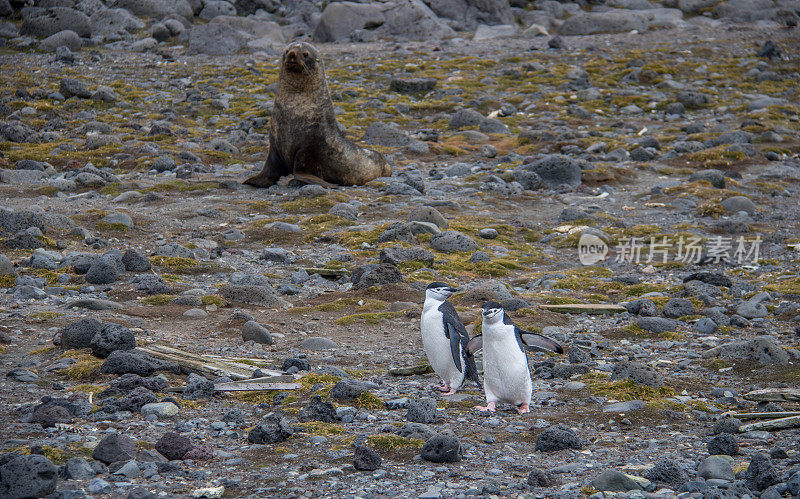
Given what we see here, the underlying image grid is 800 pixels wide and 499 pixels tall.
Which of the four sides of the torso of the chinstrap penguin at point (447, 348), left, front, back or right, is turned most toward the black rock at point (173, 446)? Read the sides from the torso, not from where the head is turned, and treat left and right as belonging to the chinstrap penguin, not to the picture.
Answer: front

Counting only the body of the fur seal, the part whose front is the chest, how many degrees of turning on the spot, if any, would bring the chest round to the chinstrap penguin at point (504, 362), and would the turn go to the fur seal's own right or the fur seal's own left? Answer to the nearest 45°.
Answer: approximately 45° to the fur seal's own left

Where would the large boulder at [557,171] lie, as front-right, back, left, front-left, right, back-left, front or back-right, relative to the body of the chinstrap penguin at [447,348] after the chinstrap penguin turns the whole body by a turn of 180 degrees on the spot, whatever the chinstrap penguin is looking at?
front-left

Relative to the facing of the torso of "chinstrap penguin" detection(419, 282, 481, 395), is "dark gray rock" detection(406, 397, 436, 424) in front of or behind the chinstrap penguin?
in front

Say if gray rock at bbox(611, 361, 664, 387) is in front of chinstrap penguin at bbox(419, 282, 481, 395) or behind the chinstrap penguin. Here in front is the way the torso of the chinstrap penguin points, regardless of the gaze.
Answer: behind

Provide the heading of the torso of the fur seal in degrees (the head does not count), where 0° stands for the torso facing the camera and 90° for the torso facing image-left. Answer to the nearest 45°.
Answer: approximately 45°

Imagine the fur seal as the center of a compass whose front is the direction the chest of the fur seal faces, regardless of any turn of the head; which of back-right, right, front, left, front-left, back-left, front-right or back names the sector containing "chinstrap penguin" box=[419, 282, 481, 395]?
front-left

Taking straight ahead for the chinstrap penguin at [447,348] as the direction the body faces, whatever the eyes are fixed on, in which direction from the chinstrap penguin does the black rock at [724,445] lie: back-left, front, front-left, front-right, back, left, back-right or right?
left

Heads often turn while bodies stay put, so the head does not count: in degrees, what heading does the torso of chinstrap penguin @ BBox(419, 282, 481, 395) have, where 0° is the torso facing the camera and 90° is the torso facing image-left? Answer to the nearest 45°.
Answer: approximately 45°

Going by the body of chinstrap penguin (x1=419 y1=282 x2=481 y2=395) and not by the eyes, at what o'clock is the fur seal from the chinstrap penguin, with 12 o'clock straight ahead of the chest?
The fur seal is roughly at 4 o'clock from the chinstrap penguin.

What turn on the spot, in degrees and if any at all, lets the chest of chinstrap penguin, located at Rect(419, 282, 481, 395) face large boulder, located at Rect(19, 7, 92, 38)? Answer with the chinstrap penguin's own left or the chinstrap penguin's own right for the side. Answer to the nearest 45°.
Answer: approximately 90° to the chinstrap penguin's own right
